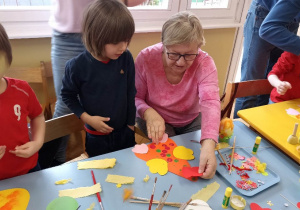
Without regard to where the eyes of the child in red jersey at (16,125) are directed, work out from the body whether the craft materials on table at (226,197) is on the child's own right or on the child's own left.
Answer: on the child's own left

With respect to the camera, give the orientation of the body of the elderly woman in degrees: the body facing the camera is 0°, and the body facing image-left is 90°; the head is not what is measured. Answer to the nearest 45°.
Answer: approximately 0°

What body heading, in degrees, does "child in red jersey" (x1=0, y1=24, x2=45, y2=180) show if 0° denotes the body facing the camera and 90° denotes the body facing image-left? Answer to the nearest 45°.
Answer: approximately 0°

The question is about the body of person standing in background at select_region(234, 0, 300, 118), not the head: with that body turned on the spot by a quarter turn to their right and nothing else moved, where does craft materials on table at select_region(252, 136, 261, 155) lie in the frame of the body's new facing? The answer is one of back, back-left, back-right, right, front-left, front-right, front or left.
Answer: front

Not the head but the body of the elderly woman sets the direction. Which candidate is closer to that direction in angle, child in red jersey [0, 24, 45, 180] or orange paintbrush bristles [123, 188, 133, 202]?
the orange paintbrush bristles
